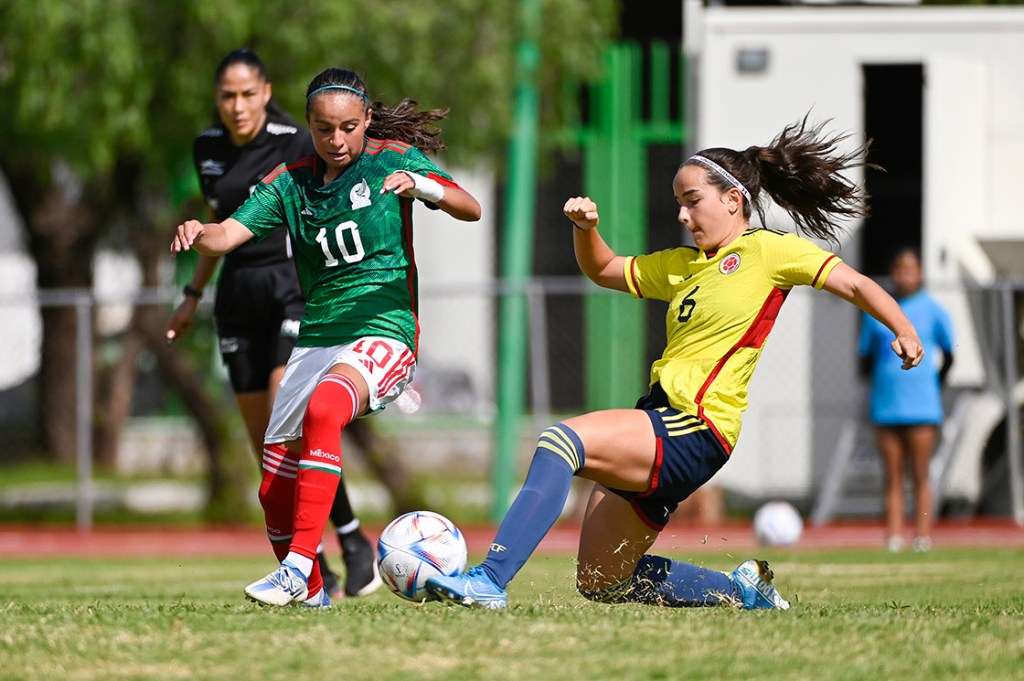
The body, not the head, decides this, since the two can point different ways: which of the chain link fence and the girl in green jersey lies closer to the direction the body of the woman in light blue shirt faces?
the girl in green jersey

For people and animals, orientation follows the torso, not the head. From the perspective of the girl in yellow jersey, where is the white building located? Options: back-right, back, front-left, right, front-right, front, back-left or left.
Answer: back-right

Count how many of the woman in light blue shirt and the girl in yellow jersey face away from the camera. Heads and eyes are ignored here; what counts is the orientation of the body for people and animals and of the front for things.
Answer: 0

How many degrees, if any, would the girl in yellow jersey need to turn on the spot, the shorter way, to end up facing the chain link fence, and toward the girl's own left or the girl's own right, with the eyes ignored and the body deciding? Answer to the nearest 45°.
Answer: approximately 135° to the girl's own right

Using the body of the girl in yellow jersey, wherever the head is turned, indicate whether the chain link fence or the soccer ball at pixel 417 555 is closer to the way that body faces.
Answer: the soccer ball

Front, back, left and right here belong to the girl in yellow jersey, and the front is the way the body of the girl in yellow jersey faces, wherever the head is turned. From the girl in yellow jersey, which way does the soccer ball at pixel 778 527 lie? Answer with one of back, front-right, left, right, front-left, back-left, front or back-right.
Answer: back-right

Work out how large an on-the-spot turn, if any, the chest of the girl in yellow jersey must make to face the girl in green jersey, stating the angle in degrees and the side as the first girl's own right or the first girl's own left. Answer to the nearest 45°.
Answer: approximately 45° to the first girl's own right

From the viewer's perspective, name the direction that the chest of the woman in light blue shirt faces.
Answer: toward the camera

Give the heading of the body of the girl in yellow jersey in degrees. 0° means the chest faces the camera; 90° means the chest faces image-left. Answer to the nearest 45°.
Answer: approximately 45°

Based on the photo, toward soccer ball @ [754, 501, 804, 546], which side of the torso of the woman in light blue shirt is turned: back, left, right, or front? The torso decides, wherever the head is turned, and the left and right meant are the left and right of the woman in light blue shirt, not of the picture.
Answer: right

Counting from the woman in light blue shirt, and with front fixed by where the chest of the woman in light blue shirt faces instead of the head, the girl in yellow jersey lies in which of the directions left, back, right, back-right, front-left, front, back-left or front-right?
front

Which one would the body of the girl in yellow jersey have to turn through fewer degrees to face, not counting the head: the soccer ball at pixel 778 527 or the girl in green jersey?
the girl in green jersey
